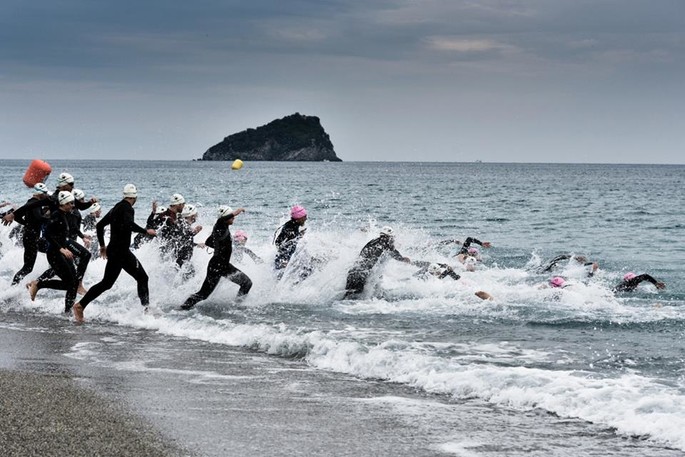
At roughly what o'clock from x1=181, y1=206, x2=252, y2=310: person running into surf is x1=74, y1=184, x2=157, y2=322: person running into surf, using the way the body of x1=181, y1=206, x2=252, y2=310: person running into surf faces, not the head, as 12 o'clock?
x1=74, y1=184, x2=157, y2=322: person running into surf is roughly at 5 o'clock from x1=181, y1=206, x2=252, y2=310: person running into surf.

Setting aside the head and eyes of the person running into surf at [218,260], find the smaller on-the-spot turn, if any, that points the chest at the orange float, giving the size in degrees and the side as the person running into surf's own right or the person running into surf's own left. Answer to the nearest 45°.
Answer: approximately 135° to the person running into surf's own left

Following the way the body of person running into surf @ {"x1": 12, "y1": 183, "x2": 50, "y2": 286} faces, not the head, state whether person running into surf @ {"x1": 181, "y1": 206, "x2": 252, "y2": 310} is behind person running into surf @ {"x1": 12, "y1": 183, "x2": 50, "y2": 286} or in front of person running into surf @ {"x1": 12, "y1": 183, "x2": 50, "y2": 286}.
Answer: in front

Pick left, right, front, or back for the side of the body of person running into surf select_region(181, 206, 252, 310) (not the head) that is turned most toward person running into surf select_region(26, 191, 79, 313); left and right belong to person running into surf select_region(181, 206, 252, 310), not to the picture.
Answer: back

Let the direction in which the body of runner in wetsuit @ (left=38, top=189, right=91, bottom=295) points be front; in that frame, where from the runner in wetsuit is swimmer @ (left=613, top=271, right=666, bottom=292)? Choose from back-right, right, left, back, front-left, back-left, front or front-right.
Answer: front

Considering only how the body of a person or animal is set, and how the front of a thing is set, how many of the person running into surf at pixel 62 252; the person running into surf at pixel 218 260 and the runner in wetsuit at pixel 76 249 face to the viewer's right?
3

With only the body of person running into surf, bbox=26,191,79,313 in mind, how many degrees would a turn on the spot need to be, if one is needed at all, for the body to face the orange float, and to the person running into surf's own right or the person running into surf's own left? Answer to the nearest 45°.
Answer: approximately 90° to the person running into surf's own left

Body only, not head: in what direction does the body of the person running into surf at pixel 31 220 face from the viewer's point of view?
to the viewer's right

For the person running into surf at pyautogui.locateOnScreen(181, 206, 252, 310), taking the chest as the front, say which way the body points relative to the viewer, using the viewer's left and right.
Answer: facing to the right of the viewer

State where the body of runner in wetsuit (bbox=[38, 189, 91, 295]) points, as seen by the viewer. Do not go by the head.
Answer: to the viewer's right

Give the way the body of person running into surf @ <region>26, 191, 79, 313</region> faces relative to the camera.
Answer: to the viewer's right

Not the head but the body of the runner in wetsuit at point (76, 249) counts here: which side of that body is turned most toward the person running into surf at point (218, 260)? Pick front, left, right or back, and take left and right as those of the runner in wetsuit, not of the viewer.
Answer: front

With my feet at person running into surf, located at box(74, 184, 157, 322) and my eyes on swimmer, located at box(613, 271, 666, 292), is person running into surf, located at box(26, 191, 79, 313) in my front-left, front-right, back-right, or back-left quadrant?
back-left
